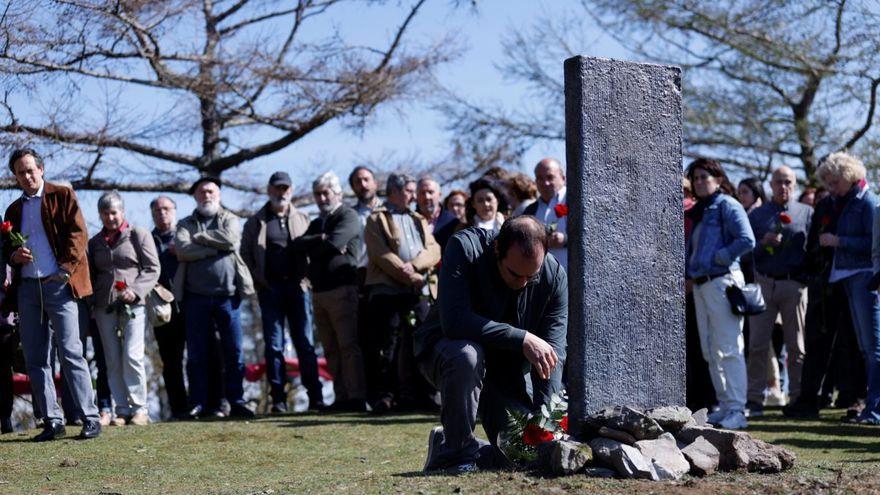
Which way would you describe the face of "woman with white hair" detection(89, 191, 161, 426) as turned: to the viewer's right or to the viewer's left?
to the viewer's right

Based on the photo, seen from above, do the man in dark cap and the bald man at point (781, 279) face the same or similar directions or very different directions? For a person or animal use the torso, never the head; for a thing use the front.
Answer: same or similar directions

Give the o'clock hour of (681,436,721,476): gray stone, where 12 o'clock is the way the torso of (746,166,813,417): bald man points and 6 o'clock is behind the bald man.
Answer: The gray stone is roughly at 12 o'clock from the bald man.

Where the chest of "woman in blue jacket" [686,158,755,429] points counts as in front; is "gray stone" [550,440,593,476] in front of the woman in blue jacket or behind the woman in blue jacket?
in front

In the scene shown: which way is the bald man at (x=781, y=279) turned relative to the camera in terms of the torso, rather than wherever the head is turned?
toward the camera

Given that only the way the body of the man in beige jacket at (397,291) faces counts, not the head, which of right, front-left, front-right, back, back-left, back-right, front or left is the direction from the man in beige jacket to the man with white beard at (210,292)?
back-right

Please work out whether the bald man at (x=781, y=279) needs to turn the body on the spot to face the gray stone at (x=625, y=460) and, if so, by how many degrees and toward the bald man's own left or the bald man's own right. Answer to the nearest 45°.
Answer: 0° — they already face it

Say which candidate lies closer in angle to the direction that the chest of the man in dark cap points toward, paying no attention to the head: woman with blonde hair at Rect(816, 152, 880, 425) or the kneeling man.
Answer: the kneeling man

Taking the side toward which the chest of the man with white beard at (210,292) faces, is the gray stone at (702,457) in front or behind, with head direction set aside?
in front

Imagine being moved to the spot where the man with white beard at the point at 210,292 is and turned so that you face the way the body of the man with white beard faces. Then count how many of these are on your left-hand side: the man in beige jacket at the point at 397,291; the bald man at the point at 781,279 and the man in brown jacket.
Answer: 2

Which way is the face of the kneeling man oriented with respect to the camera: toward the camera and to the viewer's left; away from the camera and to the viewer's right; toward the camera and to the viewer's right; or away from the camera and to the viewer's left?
toward the camera and to the viewer's right

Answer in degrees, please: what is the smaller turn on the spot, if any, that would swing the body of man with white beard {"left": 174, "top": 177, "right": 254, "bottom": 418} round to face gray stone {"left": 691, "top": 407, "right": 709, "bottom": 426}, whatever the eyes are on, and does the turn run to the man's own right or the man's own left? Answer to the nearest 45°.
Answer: approximately 45° to the man's own left

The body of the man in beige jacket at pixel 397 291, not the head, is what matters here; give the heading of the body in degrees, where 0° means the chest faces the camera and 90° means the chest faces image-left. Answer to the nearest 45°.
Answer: approximately 315°

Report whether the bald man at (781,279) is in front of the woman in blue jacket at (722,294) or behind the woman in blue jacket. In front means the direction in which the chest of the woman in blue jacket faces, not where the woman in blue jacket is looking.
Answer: behind

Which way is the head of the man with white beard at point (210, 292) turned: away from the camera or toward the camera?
toward the camera
